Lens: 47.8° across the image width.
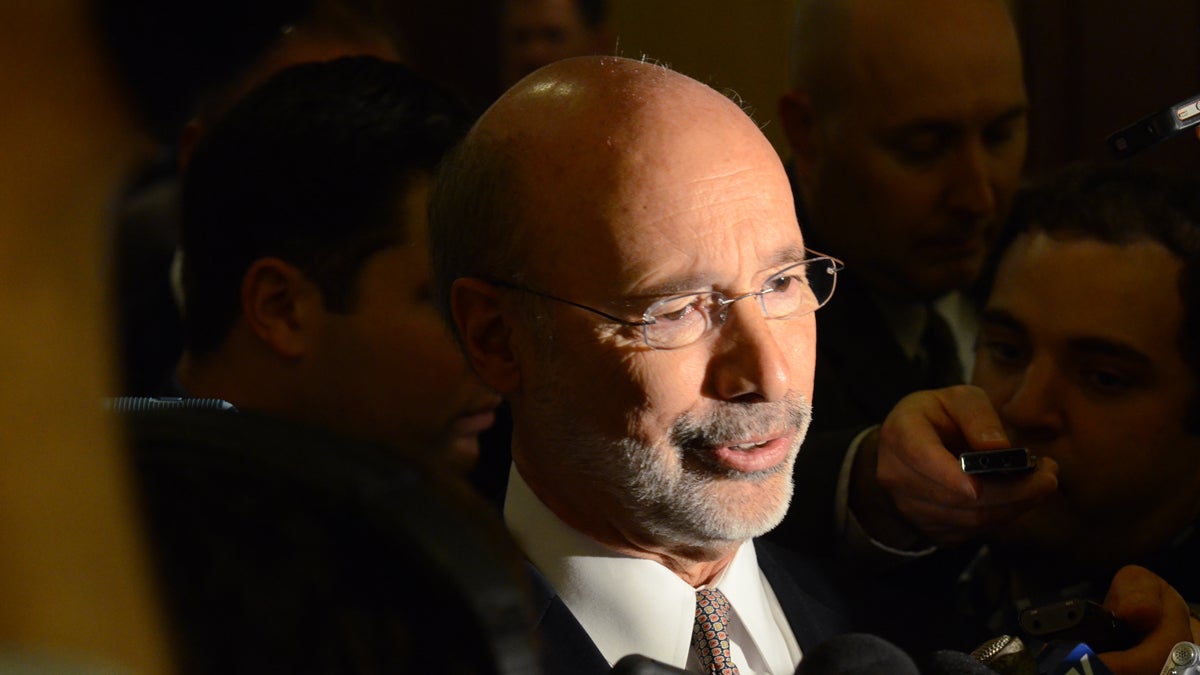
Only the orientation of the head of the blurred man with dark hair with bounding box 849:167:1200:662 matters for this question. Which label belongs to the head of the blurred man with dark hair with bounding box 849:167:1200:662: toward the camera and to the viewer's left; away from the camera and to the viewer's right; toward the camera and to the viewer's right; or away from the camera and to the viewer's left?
toward the camera and to the viewer's left

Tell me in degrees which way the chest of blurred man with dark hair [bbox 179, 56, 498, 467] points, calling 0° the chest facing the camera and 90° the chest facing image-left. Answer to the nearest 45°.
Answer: approximately 270°

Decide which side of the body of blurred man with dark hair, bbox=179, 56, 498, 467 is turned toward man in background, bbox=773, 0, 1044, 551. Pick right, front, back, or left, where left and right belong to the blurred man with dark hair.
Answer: front

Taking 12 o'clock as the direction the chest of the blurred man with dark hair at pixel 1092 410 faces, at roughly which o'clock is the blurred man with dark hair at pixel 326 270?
the blurred man with dark hair at pixel 326 270 is roughly at 1 o'clock from the blurred man with dark hair at pixel 1092 410.

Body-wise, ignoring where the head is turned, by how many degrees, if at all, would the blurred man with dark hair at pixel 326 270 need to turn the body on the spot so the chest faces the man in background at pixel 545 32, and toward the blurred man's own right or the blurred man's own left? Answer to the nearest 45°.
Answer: approximately 45° to the blurred man's own left

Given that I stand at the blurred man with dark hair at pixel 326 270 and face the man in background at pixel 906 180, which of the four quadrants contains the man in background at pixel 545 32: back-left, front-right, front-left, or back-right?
front-left

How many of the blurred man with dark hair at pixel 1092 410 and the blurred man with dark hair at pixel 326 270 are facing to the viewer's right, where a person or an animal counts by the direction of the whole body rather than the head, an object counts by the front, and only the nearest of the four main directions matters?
1

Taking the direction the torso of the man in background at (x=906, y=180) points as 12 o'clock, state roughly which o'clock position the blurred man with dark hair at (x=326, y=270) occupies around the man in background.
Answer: The blurred man with dark hair is roughly at 3 o'clock from the man in background.

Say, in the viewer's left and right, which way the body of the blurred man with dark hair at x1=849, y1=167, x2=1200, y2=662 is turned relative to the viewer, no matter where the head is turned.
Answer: facing the viewer and to the left of the viewer
